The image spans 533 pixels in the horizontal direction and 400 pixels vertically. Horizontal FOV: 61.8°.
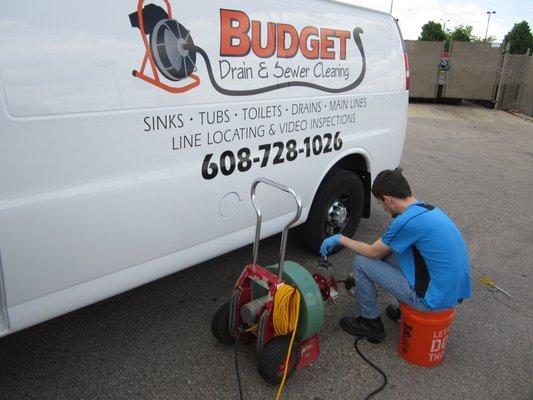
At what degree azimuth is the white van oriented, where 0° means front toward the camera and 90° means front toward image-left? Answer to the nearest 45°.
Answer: approximately 45°

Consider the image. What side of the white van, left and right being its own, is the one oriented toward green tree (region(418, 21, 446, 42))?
back

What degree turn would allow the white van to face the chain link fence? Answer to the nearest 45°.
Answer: approximately 180°

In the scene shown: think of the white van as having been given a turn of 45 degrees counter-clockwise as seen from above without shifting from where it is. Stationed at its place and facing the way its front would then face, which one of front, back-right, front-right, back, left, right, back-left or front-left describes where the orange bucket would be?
left

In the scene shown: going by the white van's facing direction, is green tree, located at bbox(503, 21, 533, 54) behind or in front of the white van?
behind
